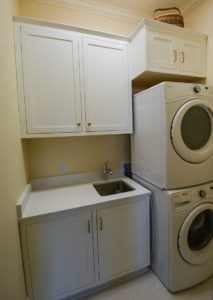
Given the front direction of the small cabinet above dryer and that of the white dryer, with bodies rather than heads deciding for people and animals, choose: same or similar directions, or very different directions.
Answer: same or similar directions

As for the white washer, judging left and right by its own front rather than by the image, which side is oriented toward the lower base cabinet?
right

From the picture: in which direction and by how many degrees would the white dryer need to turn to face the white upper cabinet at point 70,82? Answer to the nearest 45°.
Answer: approximately 135° to its right

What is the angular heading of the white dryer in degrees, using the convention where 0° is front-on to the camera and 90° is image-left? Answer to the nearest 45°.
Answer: approximately 315°

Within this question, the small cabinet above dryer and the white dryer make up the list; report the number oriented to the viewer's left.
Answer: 0

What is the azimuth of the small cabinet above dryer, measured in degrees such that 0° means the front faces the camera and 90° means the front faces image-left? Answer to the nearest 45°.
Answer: approximately 315°

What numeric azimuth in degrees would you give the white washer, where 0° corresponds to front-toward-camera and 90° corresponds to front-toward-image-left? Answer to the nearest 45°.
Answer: approximately 315°

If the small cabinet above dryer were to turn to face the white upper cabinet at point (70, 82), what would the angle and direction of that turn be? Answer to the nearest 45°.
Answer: approximately 90° to its right
